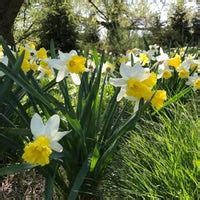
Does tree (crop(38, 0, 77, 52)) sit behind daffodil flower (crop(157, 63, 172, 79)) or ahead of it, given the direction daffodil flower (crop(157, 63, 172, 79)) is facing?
behind

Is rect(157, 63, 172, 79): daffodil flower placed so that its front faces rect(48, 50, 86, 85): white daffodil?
no

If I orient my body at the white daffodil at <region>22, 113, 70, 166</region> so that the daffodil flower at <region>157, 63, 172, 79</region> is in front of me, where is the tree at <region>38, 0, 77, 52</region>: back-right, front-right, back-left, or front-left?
front-left

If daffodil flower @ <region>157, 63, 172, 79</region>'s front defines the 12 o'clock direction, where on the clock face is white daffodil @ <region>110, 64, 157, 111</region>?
The white daffodil is roughly at 2 o'clock from the daffodil flower.

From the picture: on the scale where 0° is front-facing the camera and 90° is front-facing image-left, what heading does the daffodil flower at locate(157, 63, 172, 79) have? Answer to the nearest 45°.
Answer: approximately 315°
